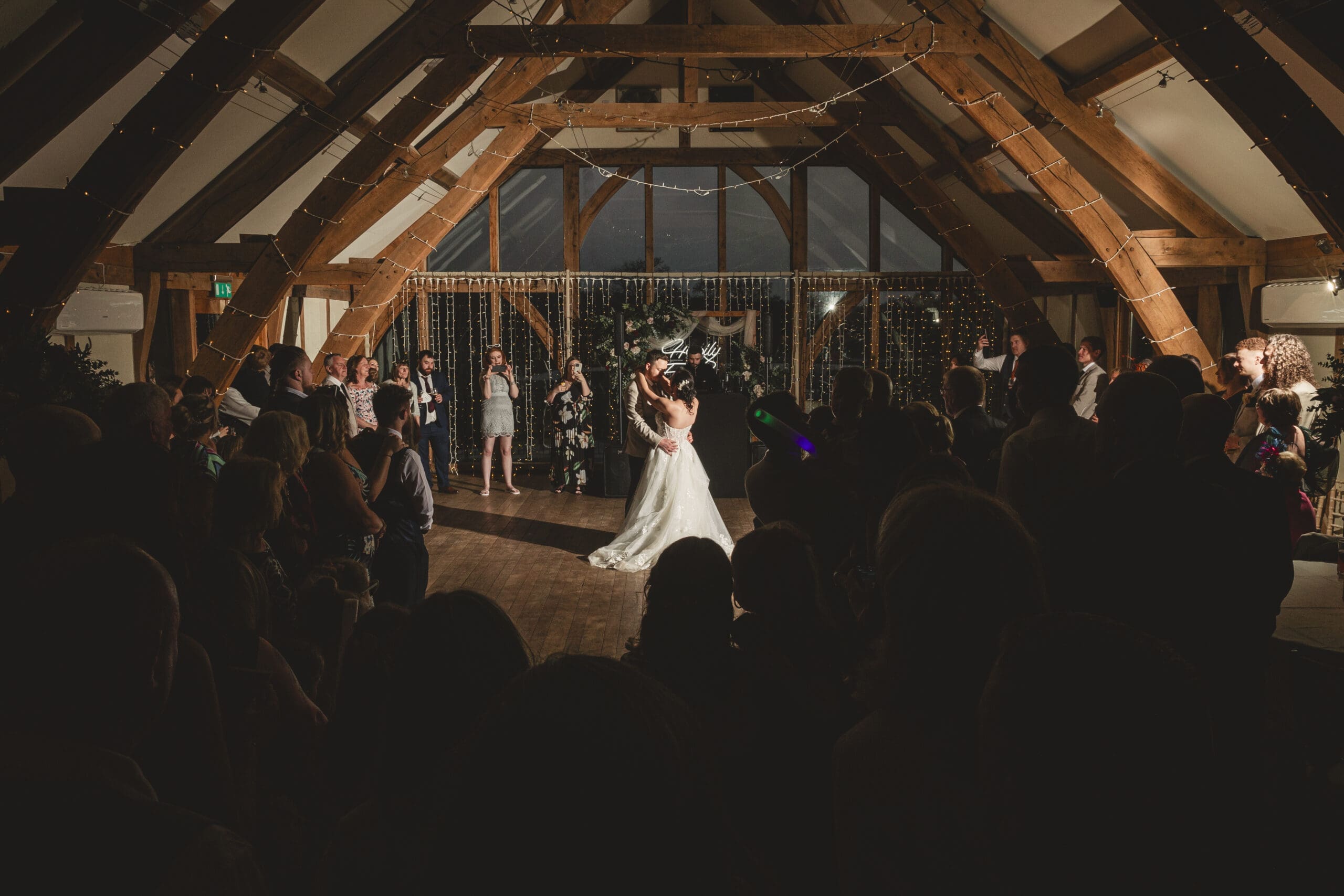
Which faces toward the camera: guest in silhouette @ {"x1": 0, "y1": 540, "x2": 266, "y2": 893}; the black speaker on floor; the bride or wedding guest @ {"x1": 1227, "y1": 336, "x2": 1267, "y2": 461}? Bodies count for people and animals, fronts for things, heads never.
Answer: the black speaker on floor

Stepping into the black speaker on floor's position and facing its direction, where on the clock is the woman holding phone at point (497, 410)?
The woman holding phone is roughly at 3 o'clock from the black speaker on floor.

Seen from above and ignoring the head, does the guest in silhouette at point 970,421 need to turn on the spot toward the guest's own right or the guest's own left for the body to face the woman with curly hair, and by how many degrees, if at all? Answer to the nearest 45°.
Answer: approximately 90° to the guest's own right

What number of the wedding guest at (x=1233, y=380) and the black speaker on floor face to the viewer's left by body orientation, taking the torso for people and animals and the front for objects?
1

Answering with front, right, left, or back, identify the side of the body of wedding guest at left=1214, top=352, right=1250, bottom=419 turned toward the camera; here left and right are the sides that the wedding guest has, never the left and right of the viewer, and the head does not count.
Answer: left

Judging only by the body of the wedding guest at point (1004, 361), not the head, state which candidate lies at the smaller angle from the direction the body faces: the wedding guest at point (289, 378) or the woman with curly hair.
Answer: the wedding guest

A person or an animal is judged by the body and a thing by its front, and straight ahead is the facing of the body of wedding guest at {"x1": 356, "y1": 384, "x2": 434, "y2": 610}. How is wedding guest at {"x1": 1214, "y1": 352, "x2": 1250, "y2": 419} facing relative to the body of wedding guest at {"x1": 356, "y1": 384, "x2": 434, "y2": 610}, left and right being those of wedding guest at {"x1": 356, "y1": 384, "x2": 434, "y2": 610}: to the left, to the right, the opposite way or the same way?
to the left

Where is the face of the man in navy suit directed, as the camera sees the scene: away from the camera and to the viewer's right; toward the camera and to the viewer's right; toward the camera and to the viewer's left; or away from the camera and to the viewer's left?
toward the camera and to the viewer's right

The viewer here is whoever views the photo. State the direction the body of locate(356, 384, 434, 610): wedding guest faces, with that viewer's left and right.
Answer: facing away from the viewer and to the right of the viewer

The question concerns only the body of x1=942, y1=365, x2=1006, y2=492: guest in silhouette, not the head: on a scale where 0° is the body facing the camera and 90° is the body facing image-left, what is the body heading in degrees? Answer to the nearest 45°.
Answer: approximately 135°

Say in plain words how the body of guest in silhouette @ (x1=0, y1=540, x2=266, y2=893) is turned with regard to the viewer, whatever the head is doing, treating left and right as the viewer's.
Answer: facing away from the viewer and to the right of the viewer

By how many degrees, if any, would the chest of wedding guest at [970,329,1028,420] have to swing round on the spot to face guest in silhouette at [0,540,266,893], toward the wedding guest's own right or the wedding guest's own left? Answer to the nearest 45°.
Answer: approximately 45° to the wedding guest's own left

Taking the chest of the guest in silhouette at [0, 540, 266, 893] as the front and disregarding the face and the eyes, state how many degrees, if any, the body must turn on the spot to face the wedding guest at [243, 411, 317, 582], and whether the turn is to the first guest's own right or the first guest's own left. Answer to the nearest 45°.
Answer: approximately 45° to the first guest's own left

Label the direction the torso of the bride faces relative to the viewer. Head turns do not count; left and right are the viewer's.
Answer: facing away from the viewer and to the left of the viewer

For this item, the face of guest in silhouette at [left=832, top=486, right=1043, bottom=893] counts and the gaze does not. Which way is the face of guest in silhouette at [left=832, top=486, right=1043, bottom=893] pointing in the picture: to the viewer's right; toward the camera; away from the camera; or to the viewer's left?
away from the camera
